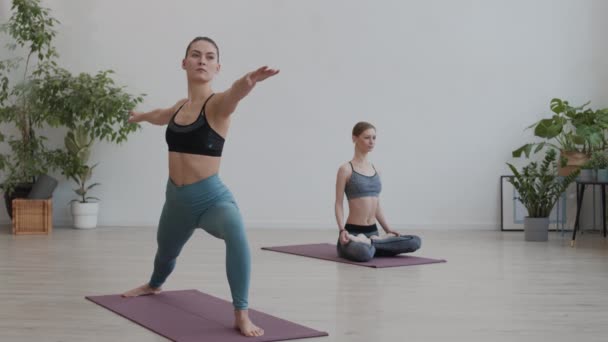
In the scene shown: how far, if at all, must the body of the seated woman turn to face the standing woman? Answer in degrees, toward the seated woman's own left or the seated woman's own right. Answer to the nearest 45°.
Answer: approximately 45° to the seated woman's own right

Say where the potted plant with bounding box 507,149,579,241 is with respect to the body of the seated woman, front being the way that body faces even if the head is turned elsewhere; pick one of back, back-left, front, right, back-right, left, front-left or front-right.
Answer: left

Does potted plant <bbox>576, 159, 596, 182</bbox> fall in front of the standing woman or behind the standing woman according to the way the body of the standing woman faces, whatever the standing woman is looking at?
behind

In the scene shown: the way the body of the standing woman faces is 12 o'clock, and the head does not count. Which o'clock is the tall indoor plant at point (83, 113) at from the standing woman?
The tall indoor plant is roughly at 4 o'clock from the standing woman.

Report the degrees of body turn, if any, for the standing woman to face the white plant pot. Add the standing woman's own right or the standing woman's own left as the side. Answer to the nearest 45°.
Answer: approximately 135° to the standing woman's own right

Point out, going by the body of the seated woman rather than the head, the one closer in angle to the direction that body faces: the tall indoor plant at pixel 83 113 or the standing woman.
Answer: the standing woman

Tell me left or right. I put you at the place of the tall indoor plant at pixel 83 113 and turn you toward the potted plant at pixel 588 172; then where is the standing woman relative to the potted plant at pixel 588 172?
right

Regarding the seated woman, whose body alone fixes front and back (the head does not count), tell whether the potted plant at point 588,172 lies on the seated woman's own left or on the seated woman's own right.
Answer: on the seated woman's own left

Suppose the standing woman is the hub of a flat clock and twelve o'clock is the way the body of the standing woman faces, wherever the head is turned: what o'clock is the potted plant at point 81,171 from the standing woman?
The potted plant is roughly at 4 o'clock from the standing woman.

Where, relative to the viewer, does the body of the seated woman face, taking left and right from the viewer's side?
facing the viewer and to the right of the viewer

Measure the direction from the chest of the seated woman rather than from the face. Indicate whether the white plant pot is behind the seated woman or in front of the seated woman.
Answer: behind

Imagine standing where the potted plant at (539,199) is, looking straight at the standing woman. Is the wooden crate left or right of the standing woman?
right

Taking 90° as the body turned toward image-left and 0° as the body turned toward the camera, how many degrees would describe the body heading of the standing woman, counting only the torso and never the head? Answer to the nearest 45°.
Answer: approximately 45°

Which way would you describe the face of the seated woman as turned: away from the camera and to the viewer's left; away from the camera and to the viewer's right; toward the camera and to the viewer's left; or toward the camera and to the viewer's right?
toward the camera and to the viewer's right
